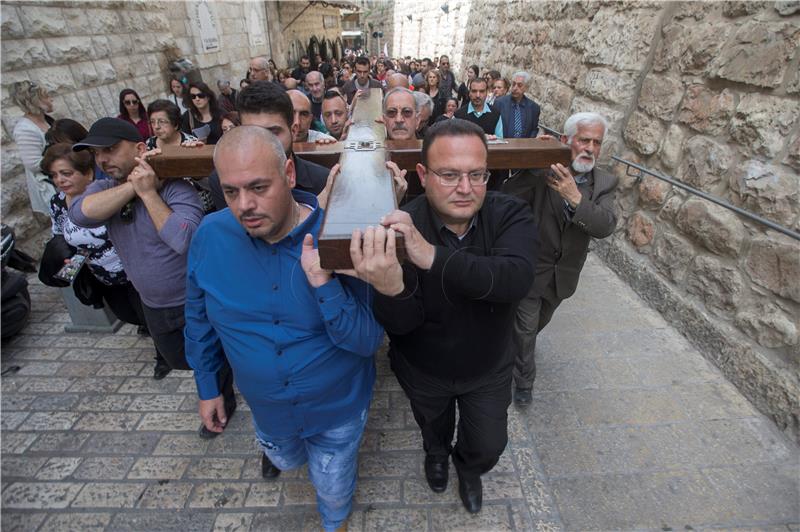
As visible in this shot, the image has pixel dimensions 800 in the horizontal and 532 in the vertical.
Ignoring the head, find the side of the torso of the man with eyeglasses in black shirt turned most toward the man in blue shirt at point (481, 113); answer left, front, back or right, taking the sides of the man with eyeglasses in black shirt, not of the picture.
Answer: back

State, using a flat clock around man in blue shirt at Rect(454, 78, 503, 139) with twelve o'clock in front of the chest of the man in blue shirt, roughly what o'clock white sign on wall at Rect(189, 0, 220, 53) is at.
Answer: The white sign on wall is roughly at 4 o'clock from the man in blue shirt.

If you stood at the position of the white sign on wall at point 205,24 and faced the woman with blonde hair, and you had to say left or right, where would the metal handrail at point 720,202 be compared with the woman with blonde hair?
left

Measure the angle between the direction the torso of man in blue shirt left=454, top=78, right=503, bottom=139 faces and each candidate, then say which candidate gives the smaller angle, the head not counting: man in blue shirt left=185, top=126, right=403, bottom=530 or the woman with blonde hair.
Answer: the man in blue shirt

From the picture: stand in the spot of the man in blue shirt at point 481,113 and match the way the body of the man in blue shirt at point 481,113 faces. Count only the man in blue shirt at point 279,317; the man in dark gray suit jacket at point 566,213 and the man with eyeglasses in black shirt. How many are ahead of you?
3

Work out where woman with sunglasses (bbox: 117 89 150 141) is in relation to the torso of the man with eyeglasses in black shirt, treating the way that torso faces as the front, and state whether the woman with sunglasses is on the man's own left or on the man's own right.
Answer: on the man's own right
